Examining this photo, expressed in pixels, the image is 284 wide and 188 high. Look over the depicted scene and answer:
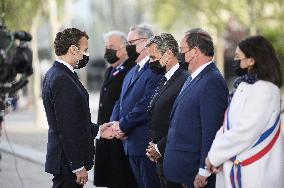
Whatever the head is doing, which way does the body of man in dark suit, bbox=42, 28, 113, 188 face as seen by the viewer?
to the viewer's right

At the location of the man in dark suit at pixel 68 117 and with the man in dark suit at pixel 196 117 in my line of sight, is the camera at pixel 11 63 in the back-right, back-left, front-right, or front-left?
back-left

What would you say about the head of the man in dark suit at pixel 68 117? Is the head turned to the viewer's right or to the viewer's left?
to the viewer's right

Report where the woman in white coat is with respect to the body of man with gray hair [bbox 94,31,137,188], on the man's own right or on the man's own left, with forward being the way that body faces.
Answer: on the man's own left

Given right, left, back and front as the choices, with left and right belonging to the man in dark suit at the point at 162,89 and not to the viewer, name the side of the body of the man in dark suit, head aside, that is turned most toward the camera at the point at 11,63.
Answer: front

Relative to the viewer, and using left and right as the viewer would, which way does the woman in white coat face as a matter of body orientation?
facing to the left of the viewer

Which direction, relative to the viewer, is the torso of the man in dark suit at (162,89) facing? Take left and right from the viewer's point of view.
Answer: facing to the left of the viewer

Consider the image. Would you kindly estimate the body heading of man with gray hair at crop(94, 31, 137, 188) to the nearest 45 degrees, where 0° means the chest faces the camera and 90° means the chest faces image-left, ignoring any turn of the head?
approximately 45°

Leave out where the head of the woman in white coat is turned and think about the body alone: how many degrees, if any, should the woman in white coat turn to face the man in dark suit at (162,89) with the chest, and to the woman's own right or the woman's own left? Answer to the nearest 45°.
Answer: approximately 45° to the woman's own right
